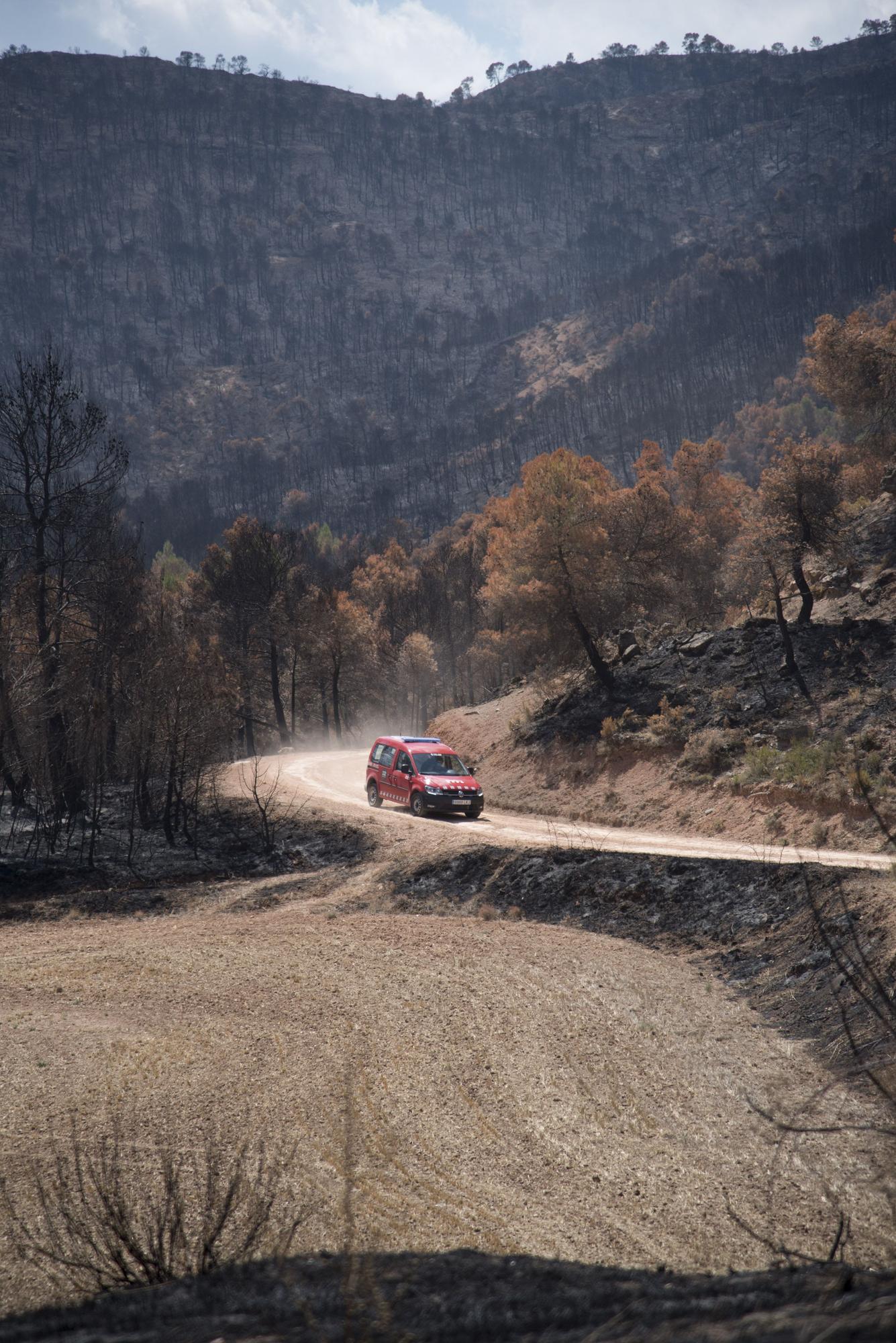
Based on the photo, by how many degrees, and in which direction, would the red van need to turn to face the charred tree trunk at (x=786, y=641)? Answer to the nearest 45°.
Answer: approximately 45° to its left

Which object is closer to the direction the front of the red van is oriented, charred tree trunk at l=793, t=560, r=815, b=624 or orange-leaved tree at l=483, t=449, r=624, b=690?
the charred tree trunk

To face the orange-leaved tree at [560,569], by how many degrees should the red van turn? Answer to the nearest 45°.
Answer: approximately 90° to its left

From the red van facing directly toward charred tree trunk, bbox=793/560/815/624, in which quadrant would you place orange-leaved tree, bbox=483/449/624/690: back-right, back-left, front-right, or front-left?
front-left

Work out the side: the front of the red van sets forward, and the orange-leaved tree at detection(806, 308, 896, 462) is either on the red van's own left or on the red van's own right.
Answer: on the red van's own left

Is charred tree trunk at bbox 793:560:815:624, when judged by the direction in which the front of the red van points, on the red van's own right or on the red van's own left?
on the red van's own left

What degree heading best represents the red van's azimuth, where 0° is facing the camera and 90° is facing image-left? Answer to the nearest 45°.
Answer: approximately 315°
